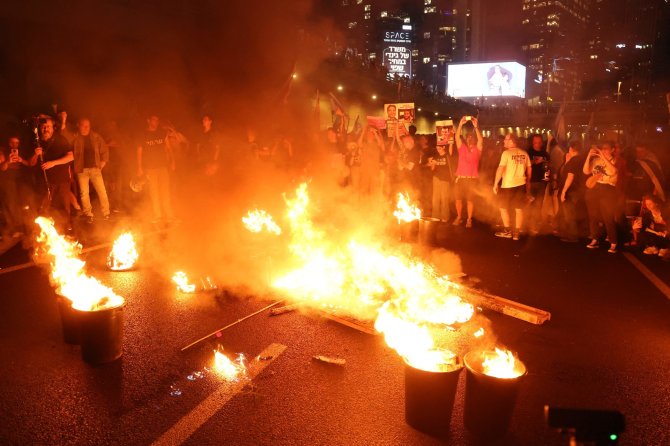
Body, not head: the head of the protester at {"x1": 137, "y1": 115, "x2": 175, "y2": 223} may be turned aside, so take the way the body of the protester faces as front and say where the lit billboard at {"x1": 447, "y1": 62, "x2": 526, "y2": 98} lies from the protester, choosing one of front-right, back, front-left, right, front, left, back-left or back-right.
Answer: back-left

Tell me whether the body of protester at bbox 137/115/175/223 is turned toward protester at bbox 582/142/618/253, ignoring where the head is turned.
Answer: no

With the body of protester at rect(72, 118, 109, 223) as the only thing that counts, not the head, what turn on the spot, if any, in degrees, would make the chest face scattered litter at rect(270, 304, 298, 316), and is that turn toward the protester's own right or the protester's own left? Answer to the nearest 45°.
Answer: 0° — they already face it

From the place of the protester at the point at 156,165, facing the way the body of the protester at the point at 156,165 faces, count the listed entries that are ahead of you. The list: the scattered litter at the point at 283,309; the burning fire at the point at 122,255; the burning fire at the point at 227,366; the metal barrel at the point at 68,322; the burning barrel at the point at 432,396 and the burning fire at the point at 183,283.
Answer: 6

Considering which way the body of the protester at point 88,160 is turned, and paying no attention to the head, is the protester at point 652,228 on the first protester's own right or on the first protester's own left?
on the first protester's own left

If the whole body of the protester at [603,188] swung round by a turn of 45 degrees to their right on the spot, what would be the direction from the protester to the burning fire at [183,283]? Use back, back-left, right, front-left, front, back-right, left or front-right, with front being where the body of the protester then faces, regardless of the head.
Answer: front-left

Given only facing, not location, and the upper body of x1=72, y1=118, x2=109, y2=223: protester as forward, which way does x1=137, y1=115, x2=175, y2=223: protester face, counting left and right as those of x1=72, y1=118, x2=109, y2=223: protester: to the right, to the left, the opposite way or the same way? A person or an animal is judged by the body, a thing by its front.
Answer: the same way

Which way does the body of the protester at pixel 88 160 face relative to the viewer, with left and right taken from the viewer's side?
facing the viewer

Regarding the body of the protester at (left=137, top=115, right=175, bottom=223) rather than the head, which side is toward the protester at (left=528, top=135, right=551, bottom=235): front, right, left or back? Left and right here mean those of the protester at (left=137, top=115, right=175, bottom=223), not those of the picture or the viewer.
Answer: left

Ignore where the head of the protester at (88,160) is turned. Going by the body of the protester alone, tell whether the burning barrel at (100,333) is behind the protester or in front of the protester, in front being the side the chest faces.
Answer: in front

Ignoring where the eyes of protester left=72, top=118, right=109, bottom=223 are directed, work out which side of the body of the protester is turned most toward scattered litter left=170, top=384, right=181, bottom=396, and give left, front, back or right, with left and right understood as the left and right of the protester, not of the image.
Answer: front

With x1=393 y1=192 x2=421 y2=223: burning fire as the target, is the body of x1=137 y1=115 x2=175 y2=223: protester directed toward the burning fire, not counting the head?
no

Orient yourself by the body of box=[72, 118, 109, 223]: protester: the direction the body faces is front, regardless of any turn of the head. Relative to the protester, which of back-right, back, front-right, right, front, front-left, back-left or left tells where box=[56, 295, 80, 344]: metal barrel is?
front

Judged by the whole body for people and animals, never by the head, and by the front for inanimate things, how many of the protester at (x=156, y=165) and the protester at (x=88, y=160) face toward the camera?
2

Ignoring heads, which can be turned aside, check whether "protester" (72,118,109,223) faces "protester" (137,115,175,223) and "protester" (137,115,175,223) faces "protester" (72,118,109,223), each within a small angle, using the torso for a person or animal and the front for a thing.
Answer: no

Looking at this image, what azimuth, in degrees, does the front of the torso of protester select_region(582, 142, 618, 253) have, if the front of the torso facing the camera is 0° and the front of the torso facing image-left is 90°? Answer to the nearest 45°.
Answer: approximately 45°

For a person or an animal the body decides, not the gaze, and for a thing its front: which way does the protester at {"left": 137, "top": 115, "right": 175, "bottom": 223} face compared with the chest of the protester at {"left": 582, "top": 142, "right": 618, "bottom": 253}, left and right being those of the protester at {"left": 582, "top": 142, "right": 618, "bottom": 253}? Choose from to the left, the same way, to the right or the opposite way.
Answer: to the left
